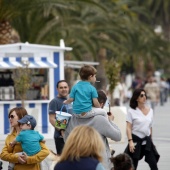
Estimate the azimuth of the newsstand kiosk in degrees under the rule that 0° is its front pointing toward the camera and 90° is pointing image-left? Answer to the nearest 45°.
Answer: approximately 0°

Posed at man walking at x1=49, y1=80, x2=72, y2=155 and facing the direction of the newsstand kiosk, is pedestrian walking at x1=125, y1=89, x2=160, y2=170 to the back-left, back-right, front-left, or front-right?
back-right

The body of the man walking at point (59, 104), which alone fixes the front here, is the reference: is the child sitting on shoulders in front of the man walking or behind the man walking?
in front

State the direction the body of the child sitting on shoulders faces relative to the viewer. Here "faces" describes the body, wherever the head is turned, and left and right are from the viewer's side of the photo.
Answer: facing away from the viewer and to the right of the viewer

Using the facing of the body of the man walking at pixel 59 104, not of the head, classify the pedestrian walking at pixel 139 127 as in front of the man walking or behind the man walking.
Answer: in front

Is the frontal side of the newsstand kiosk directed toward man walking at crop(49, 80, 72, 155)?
yes
